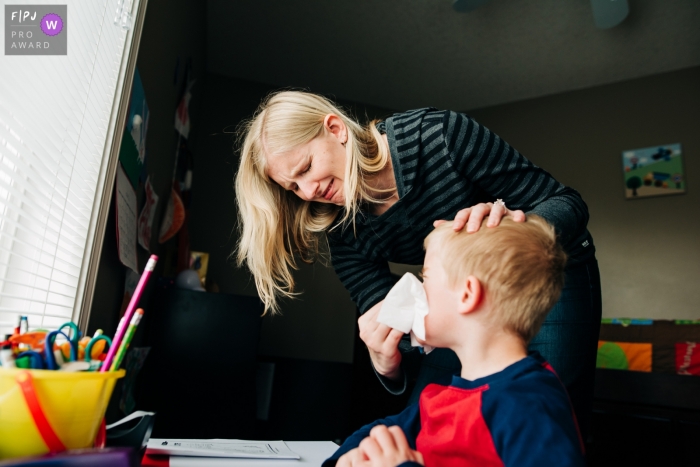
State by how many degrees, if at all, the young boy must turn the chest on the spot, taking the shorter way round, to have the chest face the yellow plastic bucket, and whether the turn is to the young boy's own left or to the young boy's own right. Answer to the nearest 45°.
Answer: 0° — they already face it

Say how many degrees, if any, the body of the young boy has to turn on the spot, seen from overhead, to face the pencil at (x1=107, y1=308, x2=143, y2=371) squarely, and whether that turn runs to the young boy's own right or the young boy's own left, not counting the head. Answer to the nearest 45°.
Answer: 0° — they already face it

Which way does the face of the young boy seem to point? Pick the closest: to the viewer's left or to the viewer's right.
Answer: to the viewer's left

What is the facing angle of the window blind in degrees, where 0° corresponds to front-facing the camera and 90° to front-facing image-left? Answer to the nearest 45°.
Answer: approximately 315°
